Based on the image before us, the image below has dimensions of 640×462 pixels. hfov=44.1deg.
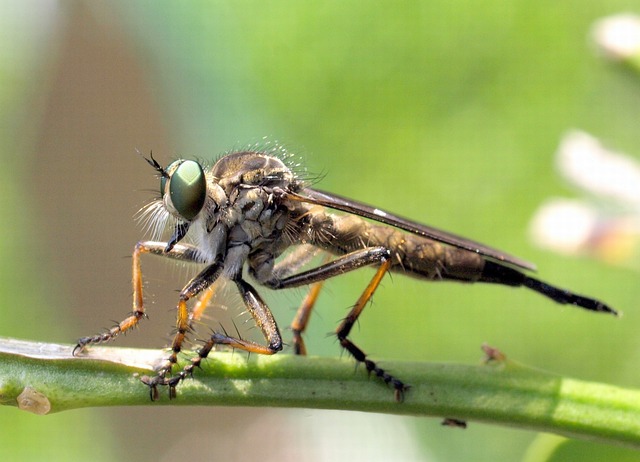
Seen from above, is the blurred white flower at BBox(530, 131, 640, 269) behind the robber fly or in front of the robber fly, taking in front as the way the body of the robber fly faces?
behind

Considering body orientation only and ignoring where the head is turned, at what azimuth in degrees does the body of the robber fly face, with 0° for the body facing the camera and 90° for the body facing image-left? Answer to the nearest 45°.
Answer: approximately 90°
